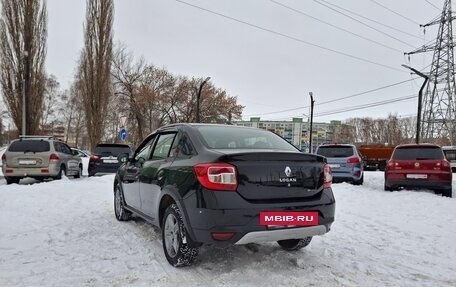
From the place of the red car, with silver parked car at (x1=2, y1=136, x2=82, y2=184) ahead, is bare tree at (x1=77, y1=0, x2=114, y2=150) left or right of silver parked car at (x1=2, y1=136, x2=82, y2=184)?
right

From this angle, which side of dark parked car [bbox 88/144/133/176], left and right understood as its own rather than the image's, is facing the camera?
back

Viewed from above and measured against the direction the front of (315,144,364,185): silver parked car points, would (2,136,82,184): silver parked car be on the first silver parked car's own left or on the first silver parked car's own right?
on the first silver parked car's own left

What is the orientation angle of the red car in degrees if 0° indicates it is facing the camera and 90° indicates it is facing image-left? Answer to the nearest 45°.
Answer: approximately 180°

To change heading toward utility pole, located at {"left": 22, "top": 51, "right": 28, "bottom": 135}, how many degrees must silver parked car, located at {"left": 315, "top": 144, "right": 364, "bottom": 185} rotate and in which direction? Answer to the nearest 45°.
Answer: approximately 90° to its left

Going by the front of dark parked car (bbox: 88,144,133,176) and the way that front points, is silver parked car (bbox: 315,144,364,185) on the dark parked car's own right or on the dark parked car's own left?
on the dark parked car's own right

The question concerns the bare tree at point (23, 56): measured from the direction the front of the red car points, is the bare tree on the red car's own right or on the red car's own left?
on the red car's own left

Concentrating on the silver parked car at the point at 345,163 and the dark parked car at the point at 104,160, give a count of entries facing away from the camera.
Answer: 2

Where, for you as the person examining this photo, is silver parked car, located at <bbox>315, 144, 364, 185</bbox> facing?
facing away from the viewer

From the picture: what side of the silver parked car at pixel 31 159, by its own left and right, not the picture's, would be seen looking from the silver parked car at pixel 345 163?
right

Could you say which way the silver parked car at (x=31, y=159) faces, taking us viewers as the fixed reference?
facing away from the viewer and to the right of the viewer
